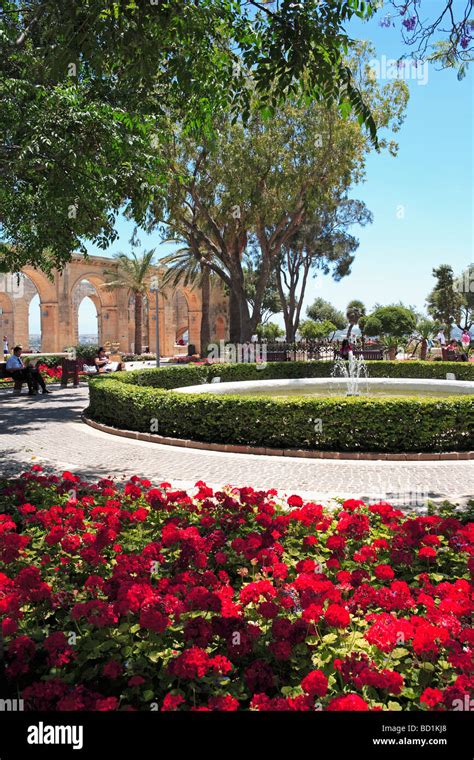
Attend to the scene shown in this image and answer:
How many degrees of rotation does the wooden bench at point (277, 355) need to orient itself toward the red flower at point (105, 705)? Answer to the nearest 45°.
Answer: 0° — it already faces it

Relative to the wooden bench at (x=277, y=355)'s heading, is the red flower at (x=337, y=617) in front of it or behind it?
in front

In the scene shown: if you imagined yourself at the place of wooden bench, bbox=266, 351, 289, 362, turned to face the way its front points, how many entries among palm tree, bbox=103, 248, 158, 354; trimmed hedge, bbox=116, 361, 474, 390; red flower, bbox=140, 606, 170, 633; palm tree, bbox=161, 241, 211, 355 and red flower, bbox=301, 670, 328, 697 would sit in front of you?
3

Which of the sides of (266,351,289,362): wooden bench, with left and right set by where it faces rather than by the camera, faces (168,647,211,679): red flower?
front

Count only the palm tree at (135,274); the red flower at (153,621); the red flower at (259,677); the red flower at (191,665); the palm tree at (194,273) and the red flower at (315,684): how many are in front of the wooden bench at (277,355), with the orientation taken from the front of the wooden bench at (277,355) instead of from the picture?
4

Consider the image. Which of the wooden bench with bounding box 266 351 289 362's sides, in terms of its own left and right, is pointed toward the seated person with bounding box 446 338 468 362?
left

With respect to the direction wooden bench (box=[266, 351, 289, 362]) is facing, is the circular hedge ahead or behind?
ahead

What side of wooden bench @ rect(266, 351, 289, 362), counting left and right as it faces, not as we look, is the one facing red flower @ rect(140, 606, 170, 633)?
front

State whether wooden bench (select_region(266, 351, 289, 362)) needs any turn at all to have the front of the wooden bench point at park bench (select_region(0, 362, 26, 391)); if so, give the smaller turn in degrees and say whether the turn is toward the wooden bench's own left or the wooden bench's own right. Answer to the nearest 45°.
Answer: approximately 45° to the wooden bench's own right
